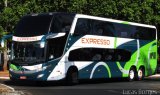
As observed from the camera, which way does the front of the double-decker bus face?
facing the viewer and to the left of the viewer
